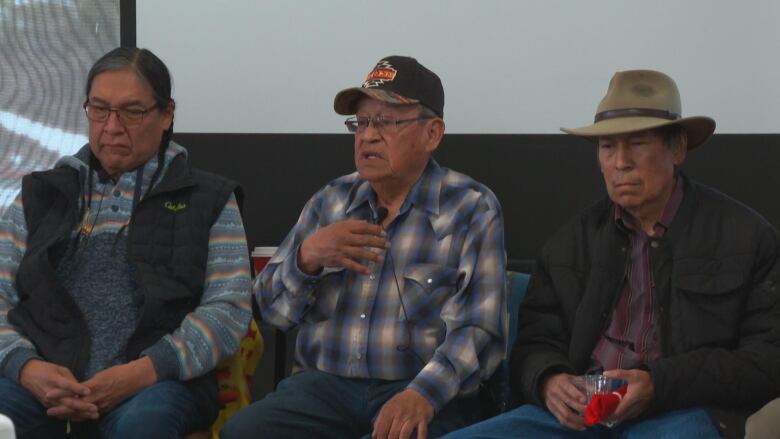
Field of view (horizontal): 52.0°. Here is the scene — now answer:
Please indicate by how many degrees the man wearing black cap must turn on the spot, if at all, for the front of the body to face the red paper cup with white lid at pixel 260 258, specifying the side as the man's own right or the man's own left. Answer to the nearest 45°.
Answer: approximately 90° to the man's own right

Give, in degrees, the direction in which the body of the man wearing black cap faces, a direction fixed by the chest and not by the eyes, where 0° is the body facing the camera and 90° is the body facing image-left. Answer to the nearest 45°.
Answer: approximately 45°

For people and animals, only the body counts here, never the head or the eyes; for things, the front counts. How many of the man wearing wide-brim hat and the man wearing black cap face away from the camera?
0

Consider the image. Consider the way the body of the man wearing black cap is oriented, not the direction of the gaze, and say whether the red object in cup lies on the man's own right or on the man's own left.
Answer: on the man's own left

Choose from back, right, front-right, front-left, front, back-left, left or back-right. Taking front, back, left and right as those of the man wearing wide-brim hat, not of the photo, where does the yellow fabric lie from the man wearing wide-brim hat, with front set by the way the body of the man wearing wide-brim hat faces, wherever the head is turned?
front-right

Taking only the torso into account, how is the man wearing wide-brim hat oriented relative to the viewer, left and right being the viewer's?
facing the viewer and to the left of the viewer

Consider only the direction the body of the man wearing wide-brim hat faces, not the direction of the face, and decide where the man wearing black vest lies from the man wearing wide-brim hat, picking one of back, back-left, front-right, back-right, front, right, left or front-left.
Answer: front-right

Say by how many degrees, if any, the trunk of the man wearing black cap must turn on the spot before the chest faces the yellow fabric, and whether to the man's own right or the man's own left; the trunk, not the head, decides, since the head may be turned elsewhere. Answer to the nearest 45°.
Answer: approximately 45° to the man's own right

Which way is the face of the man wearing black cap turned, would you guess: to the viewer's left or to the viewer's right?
to the viewer's left
